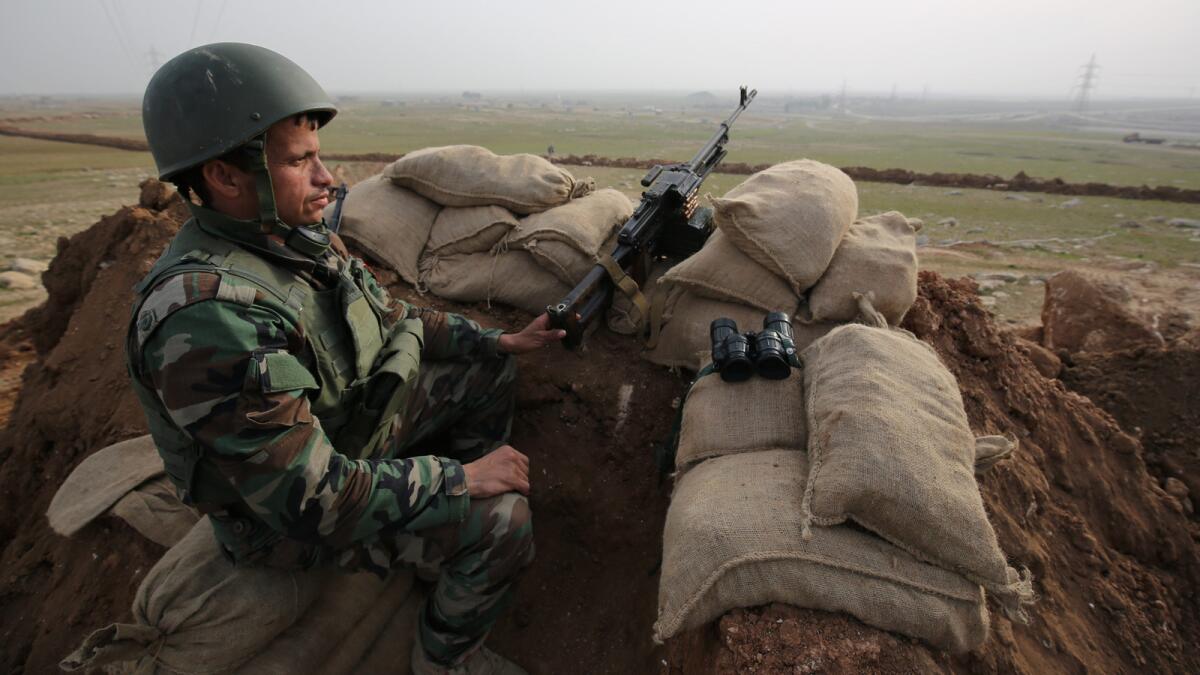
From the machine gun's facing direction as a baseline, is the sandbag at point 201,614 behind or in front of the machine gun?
behind

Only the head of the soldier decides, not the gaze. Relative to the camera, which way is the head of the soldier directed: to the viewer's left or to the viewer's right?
to the viewer's right

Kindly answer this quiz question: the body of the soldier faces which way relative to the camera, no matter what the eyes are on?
to the viewer's right

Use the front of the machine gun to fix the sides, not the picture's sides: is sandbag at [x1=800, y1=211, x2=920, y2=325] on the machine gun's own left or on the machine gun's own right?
on the machine gun's own right

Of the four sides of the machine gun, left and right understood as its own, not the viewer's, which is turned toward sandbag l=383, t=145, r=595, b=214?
left

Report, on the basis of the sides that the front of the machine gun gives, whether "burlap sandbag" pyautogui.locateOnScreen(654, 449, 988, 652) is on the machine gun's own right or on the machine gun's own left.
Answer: on the machine gun's own right

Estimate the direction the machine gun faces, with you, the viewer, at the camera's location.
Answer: facing away from the viewer and to the right of the viewer

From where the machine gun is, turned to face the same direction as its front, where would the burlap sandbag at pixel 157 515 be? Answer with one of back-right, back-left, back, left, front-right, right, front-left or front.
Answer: back

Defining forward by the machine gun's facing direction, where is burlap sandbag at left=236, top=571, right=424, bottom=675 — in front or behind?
behind

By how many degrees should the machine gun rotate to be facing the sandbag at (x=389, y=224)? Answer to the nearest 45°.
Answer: approximately 135° to its left

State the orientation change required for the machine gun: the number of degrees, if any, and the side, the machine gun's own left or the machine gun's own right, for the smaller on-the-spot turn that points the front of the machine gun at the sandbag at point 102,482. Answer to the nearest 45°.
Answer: approximately 180°
